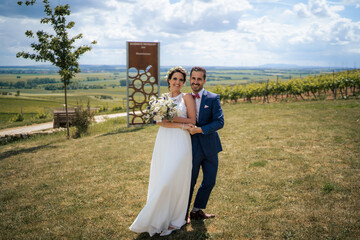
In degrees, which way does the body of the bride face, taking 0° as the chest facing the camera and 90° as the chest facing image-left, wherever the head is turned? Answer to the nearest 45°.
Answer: approximately 45°

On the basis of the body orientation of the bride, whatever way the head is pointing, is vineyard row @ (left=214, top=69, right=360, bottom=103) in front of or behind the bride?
behind

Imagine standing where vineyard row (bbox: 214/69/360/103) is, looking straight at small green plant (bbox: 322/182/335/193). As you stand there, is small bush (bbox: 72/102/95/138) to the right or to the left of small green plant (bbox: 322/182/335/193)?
right

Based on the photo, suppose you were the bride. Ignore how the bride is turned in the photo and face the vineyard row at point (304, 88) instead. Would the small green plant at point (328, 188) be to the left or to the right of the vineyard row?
right

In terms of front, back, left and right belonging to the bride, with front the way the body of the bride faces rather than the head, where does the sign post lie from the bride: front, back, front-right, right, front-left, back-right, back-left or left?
back-right
